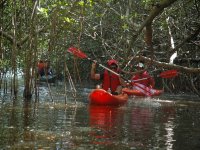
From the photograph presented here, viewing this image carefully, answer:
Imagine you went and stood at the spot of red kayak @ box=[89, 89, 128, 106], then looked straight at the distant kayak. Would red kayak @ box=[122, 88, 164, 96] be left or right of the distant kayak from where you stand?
right

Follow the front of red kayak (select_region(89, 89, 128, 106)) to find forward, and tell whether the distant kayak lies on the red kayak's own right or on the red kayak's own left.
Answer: on the red kayak's own right

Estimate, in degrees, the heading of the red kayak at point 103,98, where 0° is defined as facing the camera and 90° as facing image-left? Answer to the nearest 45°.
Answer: approximately 45°
